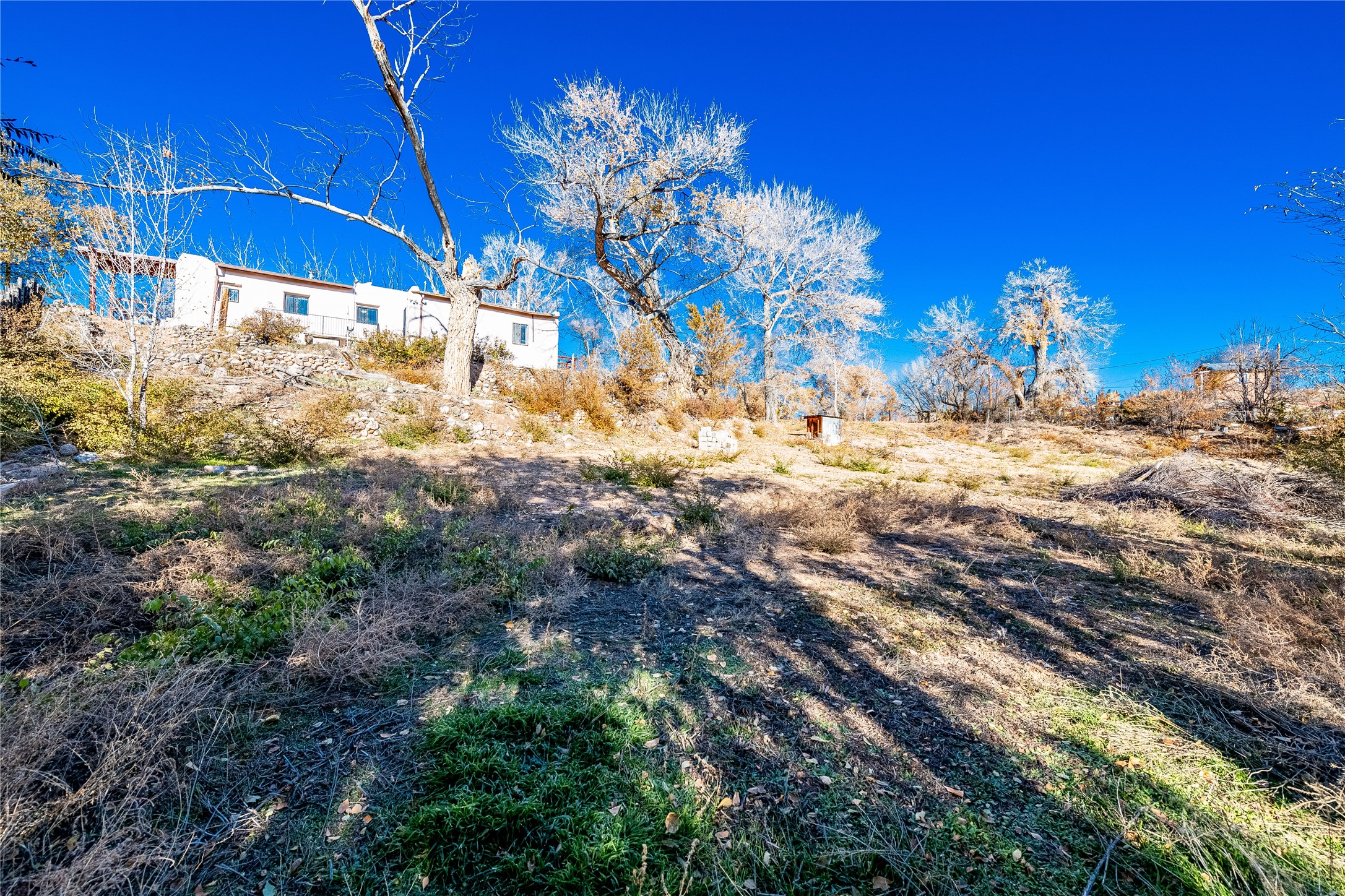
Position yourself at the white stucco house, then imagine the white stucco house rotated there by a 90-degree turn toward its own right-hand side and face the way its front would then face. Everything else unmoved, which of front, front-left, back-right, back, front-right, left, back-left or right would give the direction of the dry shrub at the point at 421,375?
left

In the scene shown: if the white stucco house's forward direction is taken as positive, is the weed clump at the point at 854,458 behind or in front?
in front

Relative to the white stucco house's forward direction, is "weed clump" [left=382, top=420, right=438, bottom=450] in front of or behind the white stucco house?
in front

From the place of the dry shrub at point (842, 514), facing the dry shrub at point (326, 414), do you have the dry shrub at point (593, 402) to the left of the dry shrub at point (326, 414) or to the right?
right

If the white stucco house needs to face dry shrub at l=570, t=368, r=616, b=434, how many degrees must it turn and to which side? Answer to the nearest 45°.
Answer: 0° — it already faces it

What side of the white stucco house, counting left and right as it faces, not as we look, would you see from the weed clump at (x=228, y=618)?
front

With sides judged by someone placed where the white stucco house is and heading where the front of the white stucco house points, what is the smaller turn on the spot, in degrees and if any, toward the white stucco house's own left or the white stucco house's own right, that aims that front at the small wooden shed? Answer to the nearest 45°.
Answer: approximately 45° to the white stucco house's own left

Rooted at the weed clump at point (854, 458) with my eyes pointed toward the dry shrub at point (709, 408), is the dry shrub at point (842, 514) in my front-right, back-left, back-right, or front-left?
back-left

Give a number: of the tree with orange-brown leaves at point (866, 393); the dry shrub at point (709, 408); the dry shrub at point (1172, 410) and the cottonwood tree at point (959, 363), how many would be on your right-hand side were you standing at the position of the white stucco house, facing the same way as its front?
0

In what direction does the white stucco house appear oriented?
toward the camera

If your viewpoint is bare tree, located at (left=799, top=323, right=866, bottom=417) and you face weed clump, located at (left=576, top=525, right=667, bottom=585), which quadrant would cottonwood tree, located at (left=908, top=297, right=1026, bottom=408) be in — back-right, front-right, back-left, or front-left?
back-left

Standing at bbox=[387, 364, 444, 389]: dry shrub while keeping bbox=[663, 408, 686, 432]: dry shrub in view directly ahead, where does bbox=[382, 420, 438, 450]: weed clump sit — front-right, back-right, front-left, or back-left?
front-right

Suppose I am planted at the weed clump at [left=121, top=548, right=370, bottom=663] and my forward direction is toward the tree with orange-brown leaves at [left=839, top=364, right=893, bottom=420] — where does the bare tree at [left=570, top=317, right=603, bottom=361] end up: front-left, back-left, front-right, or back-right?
front-left

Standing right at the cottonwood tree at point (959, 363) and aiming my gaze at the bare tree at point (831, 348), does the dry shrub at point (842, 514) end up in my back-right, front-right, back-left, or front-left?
front-left

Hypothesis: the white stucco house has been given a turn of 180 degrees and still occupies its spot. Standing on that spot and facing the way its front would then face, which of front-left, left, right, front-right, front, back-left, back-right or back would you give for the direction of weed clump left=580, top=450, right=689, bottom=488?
back

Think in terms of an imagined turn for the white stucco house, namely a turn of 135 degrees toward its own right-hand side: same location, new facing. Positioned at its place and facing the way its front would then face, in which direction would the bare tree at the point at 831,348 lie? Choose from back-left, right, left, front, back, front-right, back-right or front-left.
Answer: back

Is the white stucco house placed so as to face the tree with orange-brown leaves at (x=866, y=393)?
no

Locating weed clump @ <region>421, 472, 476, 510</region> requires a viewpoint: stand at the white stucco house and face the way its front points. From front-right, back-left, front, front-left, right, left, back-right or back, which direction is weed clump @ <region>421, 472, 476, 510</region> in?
front

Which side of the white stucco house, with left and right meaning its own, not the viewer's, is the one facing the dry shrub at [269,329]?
front

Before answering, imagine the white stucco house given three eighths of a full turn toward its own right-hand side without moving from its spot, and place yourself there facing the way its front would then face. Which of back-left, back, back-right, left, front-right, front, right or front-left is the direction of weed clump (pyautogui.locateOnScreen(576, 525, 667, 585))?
back-left

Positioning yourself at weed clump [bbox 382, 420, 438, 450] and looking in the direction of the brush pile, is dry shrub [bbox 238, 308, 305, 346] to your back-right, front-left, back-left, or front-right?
back-left

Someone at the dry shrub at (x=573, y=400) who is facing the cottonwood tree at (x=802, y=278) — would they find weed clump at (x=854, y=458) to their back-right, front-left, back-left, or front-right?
front-right
